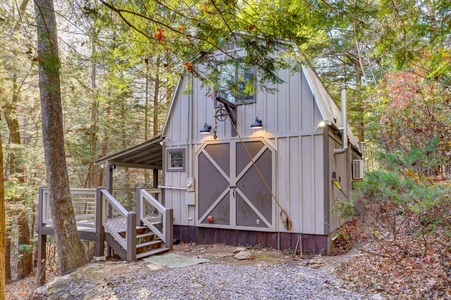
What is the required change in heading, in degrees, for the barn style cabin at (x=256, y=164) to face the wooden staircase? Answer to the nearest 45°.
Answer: approximately 90° to its right

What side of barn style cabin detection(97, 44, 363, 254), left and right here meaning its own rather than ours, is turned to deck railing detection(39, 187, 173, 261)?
right

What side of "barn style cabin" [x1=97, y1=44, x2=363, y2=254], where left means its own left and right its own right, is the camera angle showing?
front
